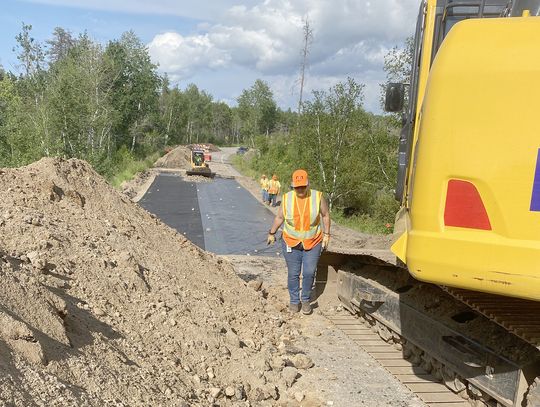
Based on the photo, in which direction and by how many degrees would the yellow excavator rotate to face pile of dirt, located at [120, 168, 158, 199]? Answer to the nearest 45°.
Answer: approximately 45° to its left

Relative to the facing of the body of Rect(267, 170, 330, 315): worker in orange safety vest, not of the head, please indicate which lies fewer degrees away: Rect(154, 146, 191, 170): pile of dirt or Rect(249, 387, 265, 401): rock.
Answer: the rock

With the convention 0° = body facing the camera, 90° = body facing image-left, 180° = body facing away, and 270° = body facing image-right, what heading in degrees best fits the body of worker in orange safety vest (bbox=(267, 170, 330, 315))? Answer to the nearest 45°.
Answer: approximately 0°

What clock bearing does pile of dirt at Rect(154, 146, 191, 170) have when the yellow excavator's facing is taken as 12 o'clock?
The pile of dirt is roughly at 11 o'clock from the yellow excavator.

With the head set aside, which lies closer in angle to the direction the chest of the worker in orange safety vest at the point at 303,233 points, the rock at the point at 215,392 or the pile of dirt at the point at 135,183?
the rock

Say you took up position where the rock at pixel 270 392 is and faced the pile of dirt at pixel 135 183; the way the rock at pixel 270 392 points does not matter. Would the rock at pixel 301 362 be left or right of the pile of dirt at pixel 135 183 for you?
right

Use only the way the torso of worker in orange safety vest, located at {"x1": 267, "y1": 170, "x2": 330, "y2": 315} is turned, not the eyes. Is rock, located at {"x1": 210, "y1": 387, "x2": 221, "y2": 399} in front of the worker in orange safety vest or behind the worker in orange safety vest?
in front

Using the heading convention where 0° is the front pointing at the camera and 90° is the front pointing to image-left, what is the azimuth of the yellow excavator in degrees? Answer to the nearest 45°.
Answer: approximately 180°

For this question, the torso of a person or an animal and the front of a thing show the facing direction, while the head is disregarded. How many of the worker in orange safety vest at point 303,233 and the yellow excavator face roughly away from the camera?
1

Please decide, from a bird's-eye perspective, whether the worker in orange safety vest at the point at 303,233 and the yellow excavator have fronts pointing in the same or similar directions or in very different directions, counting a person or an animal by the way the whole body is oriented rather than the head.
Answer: very different directions
